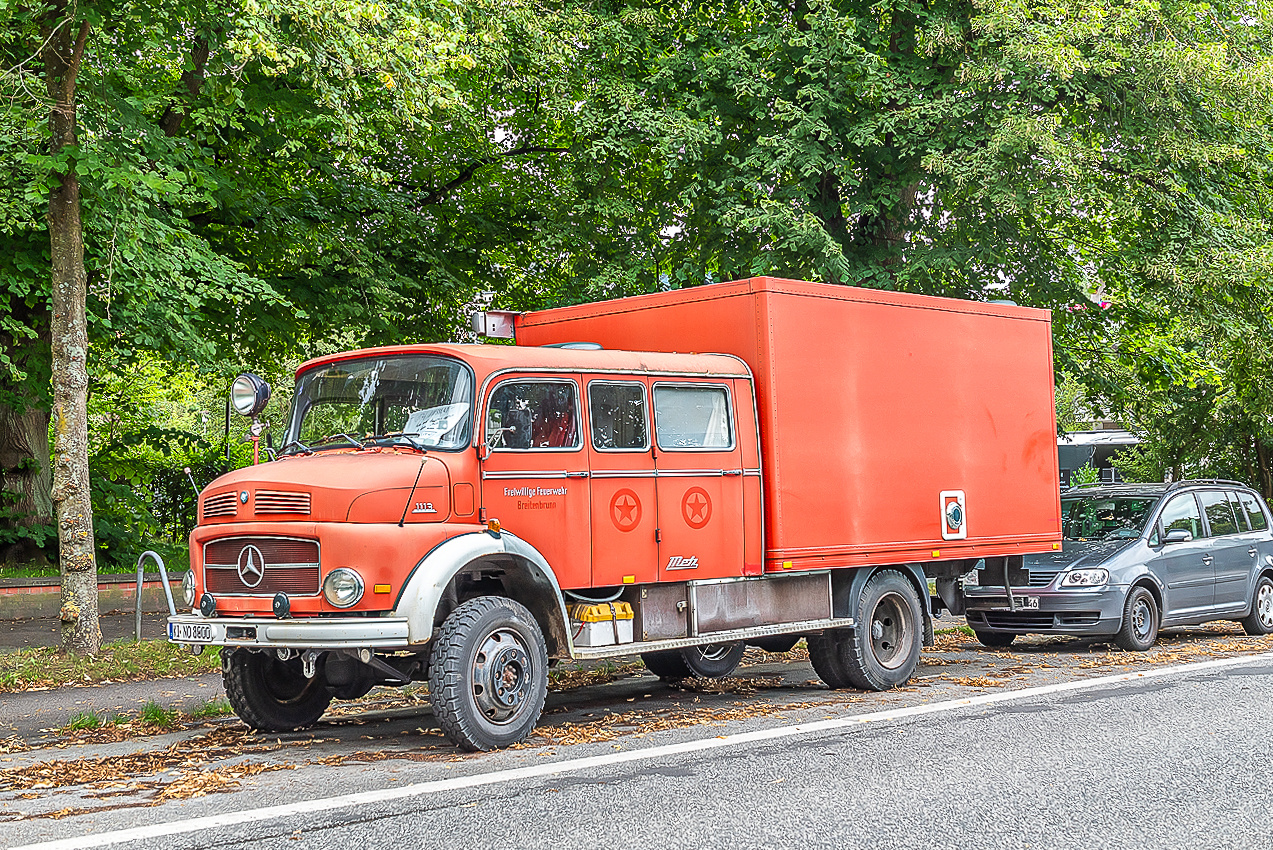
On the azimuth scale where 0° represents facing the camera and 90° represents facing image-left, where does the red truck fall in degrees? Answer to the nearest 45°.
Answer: approximately 45°

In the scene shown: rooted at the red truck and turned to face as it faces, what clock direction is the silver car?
The silver car is roughly at 6 o'clock from the red truck.

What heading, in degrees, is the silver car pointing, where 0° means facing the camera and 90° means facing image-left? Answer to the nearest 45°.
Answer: approximately 45°

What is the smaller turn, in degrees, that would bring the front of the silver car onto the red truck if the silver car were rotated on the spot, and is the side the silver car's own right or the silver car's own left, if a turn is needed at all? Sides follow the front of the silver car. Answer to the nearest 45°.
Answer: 0° — it already faces it
